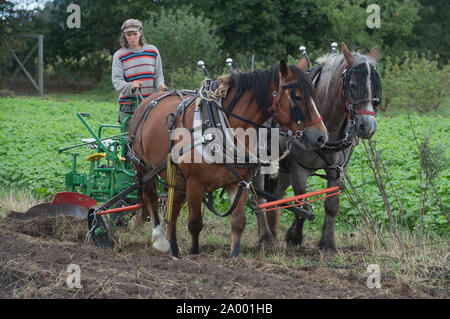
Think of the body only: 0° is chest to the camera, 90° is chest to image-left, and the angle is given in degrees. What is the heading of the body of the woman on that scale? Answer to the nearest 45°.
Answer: approximately 0°

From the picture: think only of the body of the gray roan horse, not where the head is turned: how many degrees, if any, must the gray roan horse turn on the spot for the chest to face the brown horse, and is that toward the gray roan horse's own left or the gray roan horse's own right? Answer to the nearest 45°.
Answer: approximately 90° to the gray roan horse's own right

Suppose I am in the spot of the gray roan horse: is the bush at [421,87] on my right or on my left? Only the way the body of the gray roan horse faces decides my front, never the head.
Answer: on my left

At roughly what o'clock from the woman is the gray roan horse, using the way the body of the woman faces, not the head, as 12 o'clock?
The gray roan horse is roughly at 10 o'clock from the woman.

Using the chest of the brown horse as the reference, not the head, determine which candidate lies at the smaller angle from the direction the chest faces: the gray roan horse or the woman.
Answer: the gray roan horse

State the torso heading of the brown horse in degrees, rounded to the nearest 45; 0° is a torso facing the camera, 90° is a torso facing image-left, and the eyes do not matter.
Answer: approximately 315°

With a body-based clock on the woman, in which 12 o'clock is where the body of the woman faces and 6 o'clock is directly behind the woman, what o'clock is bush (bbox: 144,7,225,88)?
The bush is roughly at 6 o'clock from the woman.

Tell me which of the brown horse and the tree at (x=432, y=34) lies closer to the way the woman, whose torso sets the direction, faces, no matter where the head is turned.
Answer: the brown horse
